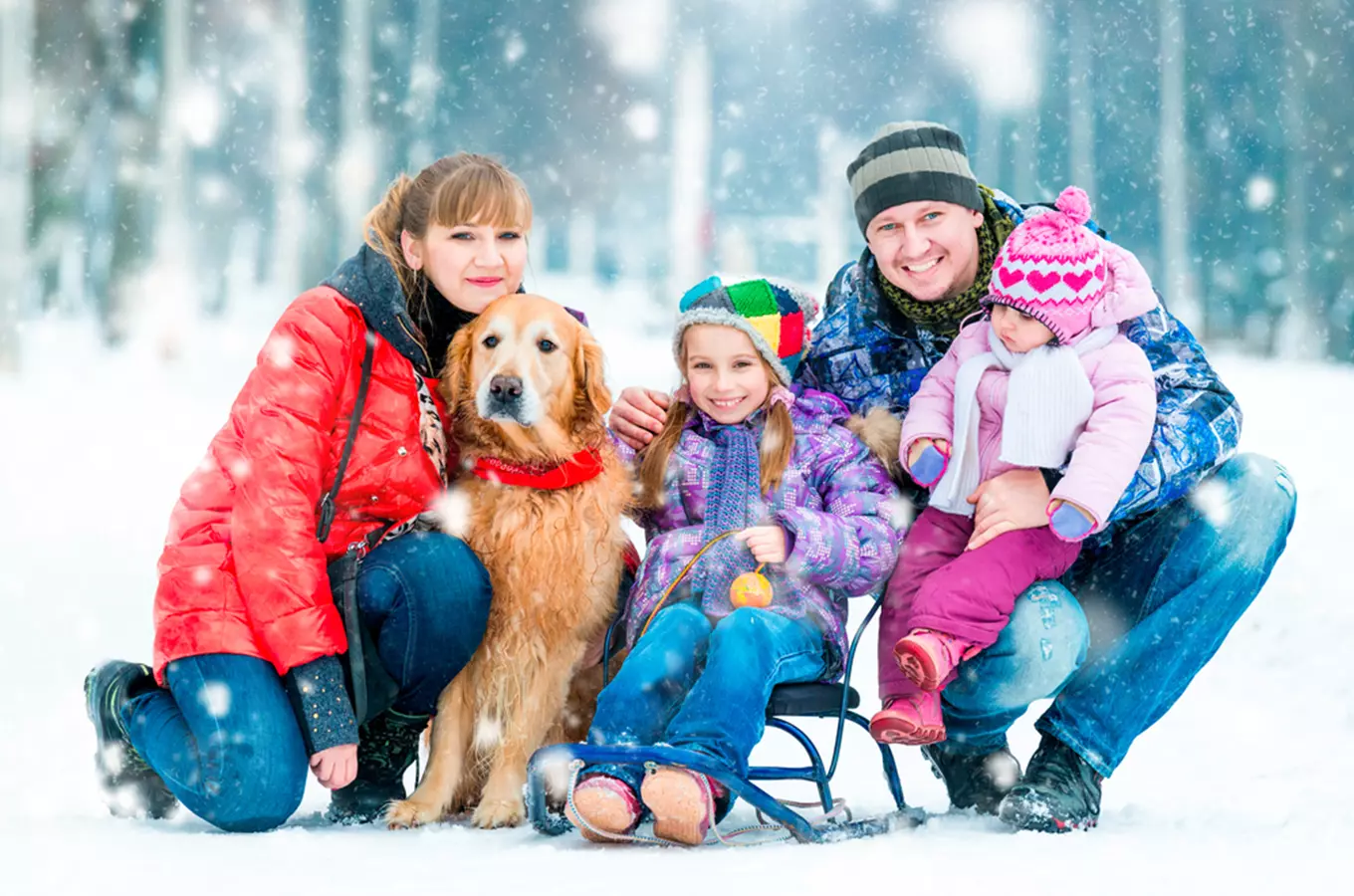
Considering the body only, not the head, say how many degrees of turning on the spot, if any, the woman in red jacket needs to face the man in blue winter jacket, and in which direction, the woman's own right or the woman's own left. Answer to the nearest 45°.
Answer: approximately 45° to the woman's own left

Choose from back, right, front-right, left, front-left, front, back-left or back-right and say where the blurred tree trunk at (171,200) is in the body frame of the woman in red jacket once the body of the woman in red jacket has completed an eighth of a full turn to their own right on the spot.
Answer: back

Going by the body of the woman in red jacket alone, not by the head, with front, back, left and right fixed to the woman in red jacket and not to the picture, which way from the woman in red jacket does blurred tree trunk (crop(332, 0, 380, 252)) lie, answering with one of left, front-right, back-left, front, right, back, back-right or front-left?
back-left

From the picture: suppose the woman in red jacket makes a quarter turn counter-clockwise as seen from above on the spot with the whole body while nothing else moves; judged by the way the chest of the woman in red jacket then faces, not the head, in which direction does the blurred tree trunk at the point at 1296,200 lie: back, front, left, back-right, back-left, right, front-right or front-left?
front

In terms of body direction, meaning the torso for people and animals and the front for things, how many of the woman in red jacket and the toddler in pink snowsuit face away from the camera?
0

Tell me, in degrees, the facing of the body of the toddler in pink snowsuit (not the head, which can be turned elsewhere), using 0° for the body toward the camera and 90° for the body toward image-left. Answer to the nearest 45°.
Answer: approximately 45°

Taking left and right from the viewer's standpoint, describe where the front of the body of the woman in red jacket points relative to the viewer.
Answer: facing the viewer and to the right of the viewer

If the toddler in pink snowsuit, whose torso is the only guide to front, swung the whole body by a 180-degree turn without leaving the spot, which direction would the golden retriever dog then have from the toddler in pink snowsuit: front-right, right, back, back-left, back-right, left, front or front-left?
back-left

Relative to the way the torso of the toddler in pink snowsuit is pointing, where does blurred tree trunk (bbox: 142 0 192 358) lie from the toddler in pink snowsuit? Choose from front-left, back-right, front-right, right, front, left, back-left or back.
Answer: right

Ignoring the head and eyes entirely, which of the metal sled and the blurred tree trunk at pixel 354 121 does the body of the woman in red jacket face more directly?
the metal sled

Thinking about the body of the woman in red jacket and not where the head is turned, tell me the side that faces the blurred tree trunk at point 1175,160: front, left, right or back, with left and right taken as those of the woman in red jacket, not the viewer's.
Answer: left

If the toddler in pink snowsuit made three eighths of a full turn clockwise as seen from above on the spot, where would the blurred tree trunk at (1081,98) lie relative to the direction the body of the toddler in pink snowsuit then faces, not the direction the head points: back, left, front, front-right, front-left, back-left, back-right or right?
front

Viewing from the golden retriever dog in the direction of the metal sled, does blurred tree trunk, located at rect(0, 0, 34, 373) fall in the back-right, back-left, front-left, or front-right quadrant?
back-left

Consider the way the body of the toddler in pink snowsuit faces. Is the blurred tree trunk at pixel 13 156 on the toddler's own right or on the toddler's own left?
on the toddler's own right
